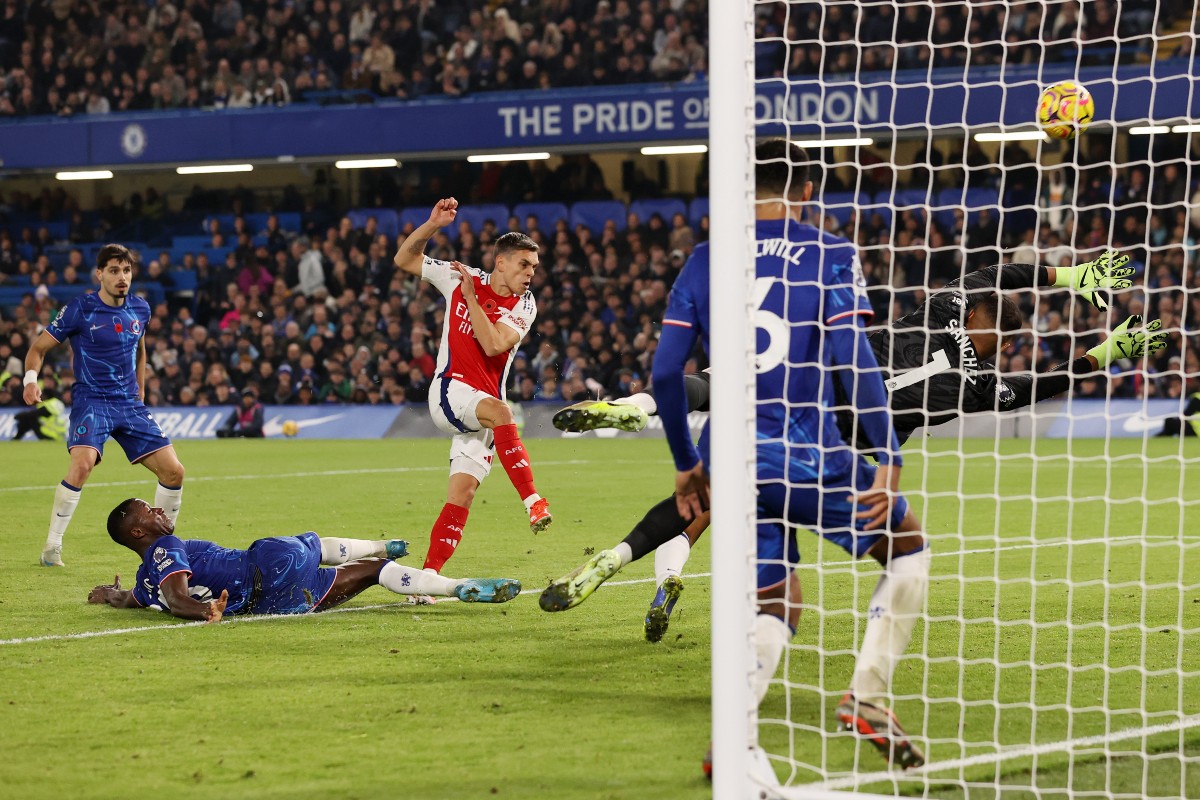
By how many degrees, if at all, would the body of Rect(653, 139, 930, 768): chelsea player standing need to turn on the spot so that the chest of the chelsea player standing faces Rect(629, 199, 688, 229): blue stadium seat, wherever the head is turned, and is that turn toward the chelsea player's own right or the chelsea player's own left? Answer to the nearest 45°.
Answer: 0° — they already face it

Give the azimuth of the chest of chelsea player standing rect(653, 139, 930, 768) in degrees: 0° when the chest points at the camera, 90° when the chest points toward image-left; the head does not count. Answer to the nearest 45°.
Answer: approximately 180°

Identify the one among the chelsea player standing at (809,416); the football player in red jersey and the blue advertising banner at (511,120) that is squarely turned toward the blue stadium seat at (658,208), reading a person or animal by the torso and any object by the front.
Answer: the chelsea player standing

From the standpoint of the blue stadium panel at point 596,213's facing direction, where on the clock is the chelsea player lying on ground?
The chelsea player lying on ground is roughly at 12 o'clock from the blue stadium panel.

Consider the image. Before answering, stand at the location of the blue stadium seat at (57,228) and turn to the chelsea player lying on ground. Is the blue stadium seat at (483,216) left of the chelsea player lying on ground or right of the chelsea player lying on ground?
left

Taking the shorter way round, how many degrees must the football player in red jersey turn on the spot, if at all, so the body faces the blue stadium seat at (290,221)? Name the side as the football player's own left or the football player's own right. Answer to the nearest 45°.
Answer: approximately 135° to the football player's own left

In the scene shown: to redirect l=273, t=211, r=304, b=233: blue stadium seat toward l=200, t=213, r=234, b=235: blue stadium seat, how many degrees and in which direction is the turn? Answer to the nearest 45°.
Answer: approximately 135° to its right

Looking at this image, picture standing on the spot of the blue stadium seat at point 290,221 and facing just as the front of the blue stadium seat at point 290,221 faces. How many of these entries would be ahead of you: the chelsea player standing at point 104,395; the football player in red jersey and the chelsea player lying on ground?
3

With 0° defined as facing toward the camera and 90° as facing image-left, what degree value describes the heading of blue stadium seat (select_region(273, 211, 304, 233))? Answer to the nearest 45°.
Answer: approximately 0°
